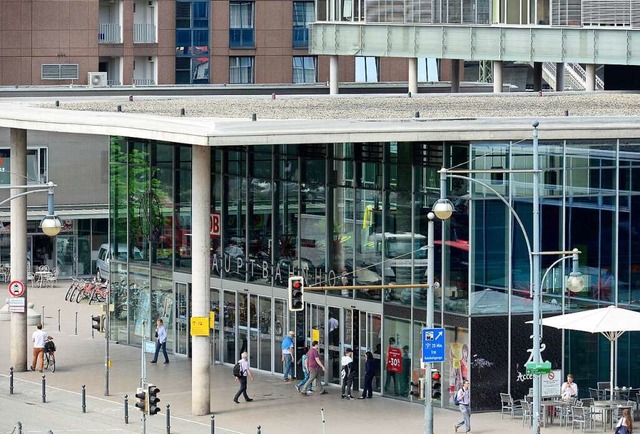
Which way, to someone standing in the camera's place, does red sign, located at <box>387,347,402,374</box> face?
facing the viewer

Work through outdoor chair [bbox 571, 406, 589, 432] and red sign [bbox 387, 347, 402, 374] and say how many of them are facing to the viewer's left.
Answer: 0

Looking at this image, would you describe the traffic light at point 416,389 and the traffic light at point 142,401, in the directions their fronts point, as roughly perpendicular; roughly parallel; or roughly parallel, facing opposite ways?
roughly parallel
